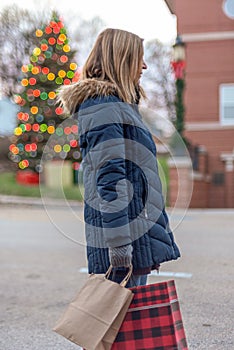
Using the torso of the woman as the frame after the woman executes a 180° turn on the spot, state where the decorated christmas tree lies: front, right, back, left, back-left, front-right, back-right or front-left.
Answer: right

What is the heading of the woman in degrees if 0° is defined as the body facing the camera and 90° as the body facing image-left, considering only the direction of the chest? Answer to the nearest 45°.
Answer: approximately 270°

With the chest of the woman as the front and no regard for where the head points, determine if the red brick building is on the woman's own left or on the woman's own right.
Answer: on the woman's own left
